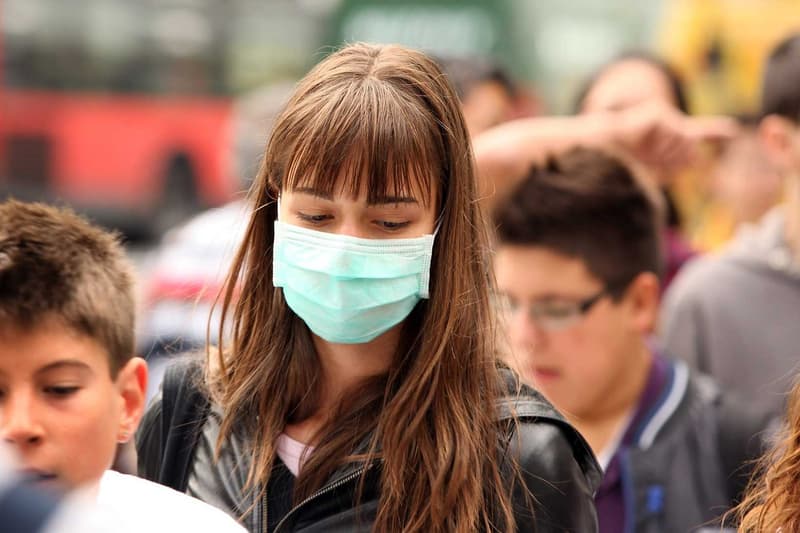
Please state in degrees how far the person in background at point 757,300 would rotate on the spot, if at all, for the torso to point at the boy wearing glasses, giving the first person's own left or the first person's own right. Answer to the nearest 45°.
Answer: approximately 135° to the first person's own left

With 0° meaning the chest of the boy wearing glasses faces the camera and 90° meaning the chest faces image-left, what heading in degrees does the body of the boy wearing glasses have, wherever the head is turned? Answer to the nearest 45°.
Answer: approximately 45°

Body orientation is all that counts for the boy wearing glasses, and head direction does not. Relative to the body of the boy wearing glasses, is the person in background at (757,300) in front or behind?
behind

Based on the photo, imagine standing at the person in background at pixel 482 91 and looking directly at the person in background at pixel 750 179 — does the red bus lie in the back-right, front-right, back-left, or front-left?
back-left

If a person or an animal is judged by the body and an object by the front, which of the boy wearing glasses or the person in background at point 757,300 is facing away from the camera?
the person in background

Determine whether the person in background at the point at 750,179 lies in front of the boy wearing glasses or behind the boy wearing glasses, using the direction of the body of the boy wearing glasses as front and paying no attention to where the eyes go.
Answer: behind

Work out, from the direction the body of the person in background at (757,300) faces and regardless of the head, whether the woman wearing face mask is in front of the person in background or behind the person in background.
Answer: behind

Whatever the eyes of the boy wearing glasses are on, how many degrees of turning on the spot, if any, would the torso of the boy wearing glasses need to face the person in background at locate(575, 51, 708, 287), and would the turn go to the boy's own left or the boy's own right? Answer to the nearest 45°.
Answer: approximately 135° to the boy's own right
